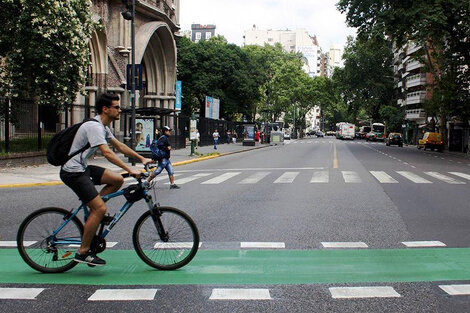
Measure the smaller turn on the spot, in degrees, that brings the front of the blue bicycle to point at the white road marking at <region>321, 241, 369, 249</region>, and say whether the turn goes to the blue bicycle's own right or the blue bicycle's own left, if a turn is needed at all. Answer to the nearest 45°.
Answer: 0° — it already faces it

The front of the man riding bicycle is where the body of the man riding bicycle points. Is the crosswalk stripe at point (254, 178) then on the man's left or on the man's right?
on the man's left

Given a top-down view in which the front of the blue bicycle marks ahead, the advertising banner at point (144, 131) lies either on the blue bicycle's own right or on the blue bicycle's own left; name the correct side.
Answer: on the blue bicycle's own left

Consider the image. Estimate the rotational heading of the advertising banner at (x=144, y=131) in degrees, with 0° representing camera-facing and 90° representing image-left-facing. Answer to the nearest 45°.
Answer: approximately 0°

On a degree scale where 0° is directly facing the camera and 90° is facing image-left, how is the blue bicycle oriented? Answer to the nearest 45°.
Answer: approximately 270°

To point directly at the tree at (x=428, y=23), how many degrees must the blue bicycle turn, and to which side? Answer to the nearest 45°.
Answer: approximately 45° to its left

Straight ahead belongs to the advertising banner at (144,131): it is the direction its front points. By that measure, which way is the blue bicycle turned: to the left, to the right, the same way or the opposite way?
to the left

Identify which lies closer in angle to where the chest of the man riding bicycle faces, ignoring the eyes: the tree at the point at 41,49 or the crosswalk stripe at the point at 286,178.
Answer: the crosswalk stripe

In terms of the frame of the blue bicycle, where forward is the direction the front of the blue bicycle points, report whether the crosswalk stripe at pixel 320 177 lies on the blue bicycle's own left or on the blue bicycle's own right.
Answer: on the blue bicycle's own left

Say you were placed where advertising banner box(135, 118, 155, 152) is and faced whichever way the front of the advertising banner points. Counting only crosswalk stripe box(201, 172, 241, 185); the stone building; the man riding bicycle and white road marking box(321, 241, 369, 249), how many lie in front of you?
3

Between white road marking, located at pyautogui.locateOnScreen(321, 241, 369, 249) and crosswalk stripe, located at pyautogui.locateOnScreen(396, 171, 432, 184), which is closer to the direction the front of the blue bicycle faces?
the white road marking

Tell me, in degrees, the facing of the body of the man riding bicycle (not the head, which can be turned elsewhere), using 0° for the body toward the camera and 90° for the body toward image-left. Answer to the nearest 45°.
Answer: approximately 270°

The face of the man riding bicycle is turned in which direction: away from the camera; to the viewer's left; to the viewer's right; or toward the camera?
to the viewer's right

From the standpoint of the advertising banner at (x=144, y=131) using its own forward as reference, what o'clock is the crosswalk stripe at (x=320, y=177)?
The crosswalk stripe is roughly at 11 o'clock from the advertising banner.
